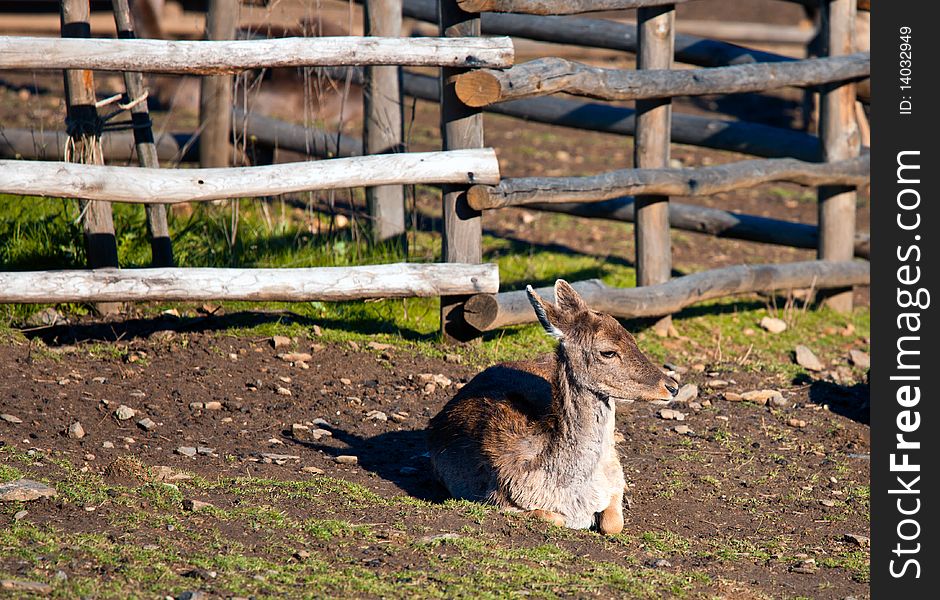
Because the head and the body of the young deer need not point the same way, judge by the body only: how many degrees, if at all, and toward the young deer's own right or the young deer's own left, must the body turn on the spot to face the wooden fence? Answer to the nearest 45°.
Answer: approximately 135° to the young deer's own left

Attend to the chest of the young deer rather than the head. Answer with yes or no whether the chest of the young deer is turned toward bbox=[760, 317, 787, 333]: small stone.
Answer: no

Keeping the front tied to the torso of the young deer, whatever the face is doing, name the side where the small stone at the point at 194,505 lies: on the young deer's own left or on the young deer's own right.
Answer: on the young deer's own right

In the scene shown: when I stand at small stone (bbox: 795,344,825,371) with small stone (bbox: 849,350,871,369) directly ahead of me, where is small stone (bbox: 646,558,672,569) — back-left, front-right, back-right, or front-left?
back-right

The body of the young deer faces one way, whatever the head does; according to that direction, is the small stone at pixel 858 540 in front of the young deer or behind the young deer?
in front

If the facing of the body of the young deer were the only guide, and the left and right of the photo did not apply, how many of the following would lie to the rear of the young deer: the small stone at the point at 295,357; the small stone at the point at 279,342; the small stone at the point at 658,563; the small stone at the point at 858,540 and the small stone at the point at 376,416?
3

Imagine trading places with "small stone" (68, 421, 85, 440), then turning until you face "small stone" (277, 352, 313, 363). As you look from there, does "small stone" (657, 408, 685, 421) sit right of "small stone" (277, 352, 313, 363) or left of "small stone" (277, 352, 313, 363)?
right

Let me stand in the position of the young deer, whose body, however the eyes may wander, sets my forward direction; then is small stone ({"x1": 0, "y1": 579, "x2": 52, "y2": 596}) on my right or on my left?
on my right

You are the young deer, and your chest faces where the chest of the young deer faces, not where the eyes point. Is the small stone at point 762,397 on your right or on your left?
on your left

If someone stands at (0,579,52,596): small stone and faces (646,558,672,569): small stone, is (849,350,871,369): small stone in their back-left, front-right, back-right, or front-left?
front-left

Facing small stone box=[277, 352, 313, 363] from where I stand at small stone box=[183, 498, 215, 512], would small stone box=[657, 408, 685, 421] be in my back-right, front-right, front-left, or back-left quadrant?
front-right

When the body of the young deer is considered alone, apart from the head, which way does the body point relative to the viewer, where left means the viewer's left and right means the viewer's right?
facing the viewer and to the right of the viewer

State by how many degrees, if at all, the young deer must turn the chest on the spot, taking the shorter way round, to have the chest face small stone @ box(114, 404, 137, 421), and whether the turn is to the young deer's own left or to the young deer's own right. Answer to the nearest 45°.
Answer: approximately 135° to the young deer's own right

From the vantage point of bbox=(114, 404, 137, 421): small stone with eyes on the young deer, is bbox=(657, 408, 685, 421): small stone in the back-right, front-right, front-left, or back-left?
front-left
